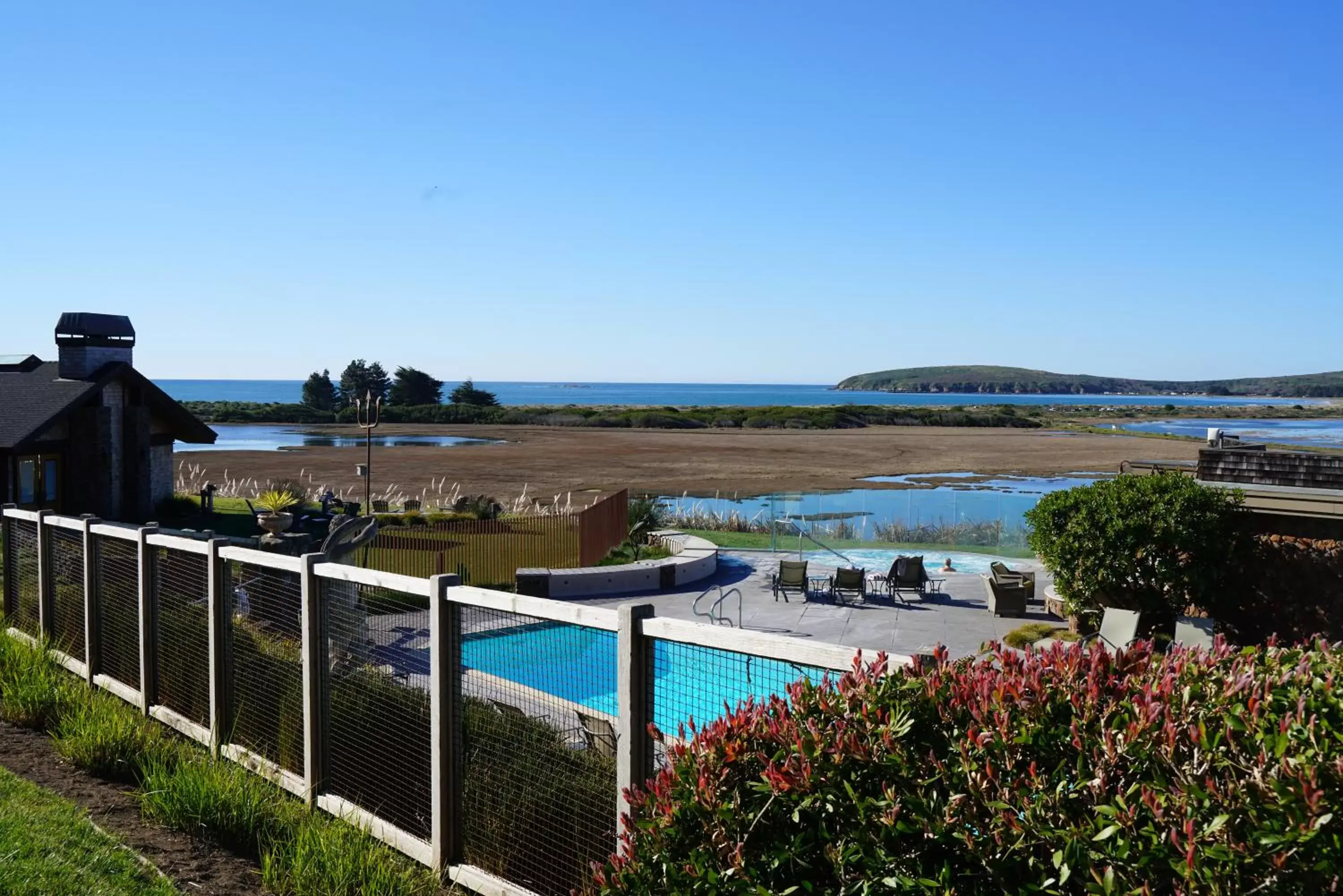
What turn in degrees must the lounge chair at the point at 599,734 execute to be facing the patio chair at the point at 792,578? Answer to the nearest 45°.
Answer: approximately 45° to its left

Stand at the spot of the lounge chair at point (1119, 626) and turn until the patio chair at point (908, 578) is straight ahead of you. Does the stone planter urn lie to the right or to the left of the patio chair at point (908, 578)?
left

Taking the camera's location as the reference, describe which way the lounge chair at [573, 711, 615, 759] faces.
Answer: facing away from the viewer and to the right of the viewer

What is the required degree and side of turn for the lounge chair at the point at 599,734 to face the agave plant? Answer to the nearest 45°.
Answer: approximately 45° to its left

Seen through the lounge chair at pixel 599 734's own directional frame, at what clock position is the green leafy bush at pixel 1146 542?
The green leafy bush is roughly at 12 o'clock from the lounge chair.

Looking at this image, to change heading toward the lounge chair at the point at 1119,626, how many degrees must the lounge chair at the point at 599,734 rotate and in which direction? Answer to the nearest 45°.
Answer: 0° — it already faces it

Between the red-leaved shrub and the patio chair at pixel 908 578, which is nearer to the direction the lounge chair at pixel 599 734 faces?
the patio chair

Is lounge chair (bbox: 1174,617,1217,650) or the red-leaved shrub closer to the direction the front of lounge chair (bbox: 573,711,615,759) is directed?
the lounge chair

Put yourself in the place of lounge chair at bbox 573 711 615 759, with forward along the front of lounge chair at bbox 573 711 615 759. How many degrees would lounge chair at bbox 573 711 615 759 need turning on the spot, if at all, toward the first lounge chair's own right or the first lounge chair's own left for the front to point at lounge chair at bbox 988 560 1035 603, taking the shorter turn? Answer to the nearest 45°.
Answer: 0° — it already faces it
